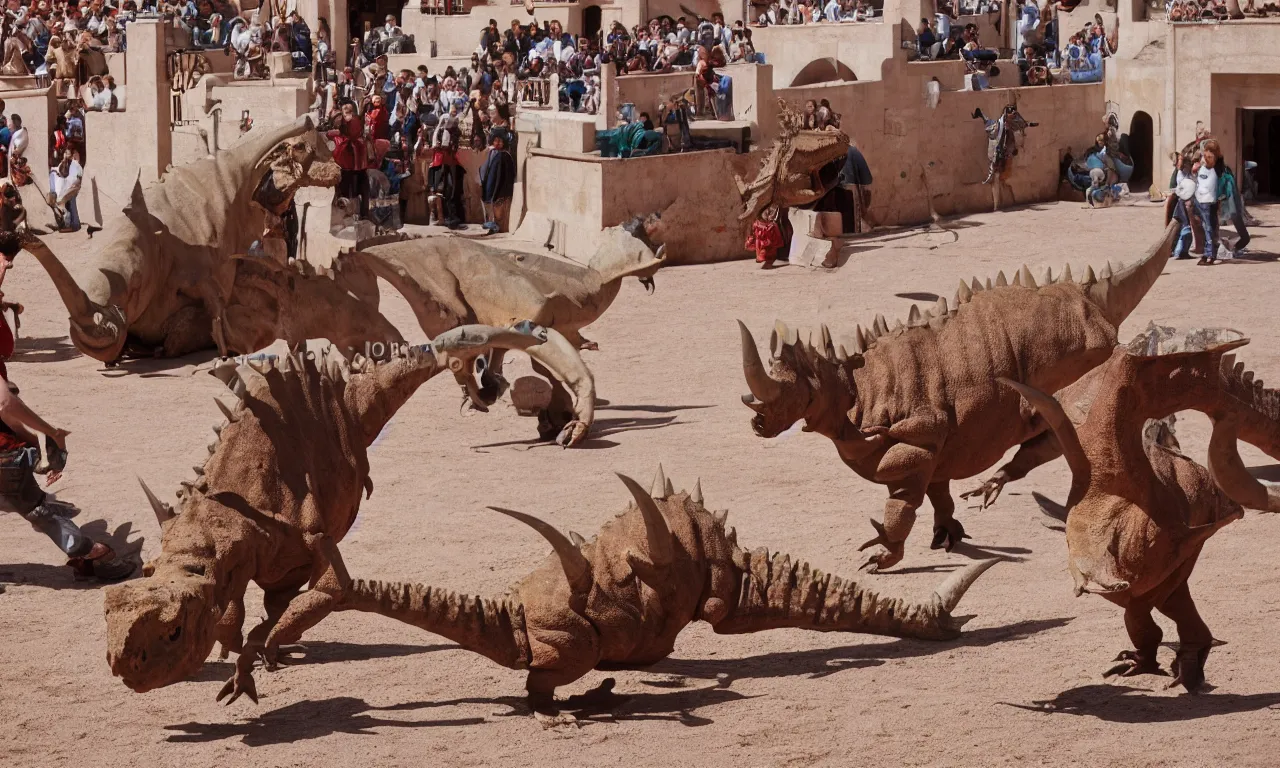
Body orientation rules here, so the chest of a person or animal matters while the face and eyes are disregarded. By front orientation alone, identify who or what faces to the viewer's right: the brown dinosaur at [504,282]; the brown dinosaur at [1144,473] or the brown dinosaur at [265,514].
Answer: the brown dinosaur at [504,282]

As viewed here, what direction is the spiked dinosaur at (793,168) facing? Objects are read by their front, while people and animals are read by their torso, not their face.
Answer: to the viewer's right

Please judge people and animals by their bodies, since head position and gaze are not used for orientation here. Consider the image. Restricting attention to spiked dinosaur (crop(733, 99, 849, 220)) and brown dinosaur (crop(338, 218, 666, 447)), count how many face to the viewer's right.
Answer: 2

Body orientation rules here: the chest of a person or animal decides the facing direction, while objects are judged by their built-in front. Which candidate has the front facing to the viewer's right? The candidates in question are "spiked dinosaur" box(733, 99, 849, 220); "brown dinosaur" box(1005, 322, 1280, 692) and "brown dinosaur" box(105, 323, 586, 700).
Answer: the spiked dinosaur

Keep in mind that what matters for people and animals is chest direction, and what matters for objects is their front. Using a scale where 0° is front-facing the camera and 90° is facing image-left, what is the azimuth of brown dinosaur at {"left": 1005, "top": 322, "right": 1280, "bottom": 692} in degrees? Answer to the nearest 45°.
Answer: approximately 45°

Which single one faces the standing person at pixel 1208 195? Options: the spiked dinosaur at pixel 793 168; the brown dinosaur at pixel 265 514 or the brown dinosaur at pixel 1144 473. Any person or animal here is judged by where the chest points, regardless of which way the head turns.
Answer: the spiked dinosaur

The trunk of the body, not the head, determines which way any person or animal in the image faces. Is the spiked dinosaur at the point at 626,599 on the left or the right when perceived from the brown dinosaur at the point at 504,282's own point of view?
on its right

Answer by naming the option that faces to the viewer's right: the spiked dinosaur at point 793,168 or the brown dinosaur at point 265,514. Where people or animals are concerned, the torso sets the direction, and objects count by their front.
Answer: the spiked dinosaur

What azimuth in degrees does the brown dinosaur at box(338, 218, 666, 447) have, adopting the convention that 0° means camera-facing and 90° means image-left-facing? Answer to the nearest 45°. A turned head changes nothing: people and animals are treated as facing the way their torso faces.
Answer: approximately 270°
